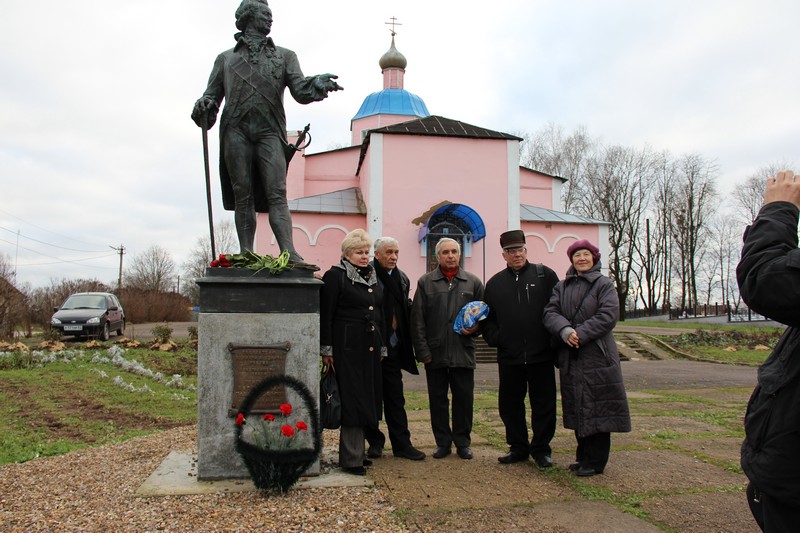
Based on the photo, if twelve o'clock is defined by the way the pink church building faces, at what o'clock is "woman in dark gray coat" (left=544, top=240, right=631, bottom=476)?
The woman in dark gray coat is roughly at 12 o'clock from the pink church building.

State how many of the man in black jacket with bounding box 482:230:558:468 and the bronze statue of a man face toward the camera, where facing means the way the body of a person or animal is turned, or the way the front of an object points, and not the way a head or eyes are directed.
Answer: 2

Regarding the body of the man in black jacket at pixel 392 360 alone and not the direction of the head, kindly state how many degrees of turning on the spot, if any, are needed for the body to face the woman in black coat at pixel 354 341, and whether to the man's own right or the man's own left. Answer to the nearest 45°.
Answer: approximately 90° to the man's own right

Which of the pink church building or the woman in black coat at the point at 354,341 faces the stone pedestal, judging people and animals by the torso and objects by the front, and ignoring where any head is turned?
the pink church building

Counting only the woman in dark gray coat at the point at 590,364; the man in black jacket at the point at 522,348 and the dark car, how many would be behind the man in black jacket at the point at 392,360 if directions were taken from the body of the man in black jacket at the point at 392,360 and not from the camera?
1

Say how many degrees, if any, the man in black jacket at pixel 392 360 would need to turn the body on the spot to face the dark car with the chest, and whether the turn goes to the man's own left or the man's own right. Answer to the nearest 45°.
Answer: approximately 180°

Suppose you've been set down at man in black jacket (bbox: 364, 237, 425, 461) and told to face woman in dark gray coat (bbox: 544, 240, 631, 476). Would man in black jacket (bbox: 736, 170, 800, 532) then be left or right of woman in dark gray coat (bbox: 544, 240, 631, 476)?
right

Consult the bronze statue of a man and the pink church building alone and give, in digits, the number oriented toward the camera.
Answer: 2

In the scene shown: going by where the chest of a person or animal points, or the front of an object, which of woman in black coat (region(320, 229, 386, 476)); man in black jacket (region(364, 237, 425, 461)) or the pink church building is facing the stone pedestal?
the pink church building
